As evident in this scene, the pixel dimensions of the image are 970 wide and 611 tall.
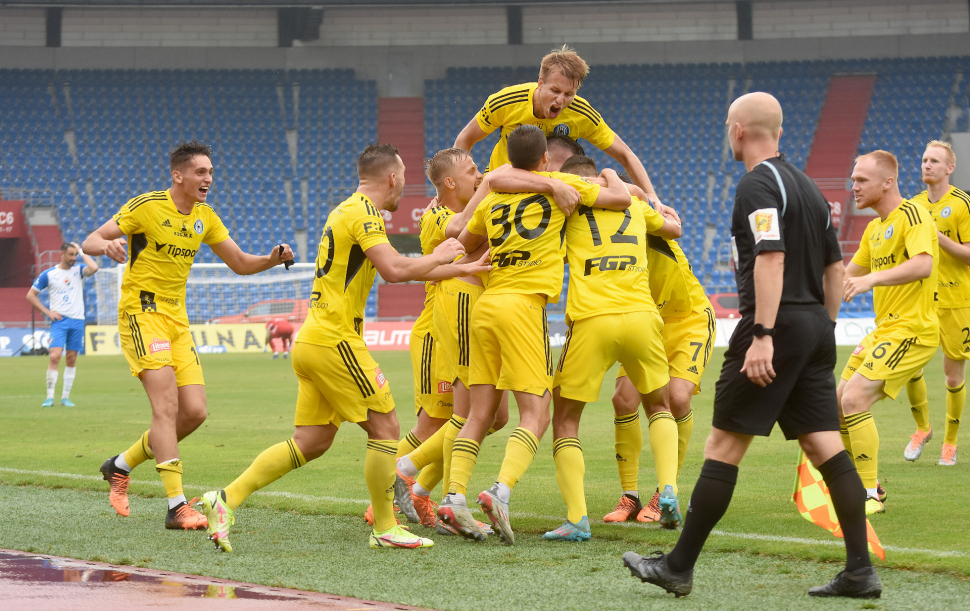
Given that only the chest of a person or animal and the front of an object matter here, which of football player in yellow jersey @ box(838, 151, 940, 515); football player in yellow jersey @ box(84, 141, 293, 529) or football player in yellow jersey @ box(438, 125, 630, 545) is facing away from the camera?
football player in yellow jersey @ box(438, 125, 630, 545)

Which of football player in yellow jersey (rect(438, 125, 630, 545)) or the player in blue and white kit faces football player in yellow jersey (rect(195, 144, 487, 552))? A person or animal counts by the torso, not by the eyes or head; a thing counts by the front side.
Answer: the player in blue and white kit

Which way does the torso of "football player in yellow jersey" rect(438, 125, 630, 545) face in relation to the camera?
away from the camera

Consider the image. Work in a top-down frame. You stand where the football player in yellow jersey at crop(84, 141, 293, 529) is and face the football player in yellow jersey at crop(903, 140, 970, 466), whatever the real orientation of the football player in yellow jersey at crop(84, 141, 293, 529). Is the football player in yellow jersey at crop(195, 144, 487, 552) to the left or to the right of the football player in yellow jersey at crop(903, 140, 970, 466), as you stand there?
right

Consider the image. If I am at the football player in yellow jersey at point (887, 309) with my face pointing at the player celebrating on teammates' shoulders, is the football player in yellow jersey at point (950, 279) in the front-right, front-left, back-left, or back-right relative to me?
back-right

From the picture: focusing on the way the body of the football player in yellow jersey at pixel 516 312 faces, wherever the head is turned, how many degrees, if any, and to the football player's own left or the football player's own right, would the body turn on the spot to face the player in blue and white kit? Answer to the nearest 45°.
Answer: approximately 45° to the football player's own left

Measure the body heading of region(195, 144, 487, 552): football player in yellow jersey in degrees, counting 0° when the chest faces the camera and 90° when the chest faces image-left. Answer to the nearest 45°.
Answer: approximately 225°

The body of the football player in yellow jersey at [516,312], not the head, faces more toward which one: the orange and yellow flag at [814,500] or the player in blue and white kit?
the player in blue and white kit

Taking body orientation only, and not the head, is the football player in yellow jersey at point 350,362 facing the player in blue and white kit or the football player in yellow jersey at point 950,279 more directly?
the football player in yellow jersey
